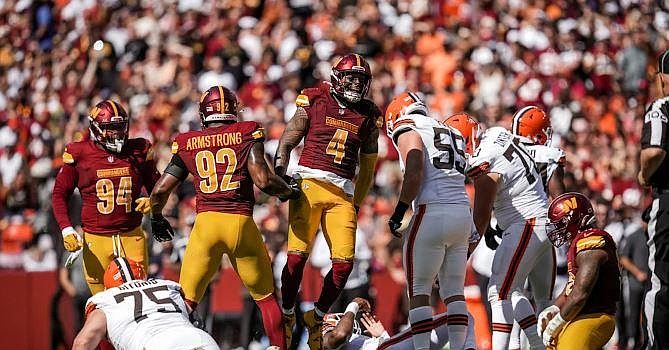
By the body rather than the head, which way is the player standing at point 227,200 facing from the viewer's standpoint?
away from the camera

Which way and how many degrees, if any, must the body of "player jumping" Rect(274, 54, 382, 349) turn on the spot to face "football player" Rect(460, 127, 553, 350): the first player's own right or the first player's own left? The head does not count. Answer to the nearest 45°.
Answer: approximately 90° to the first player's own left

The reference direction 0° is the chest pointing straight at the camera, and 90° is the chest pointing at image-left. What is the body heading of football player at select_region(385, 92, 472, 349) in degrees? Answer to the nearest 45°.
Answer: approximately 135°

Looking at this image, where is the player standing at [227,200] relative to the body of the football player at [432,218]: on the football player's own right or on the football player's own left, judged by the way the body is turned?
on the football player's own left

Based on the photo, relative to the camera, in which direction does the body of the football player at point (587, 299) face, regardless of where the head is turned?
to the viewer's left

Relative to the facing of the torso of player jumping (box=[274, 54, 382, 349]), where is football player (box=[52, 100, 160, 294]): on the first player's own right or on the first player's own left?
on the first player's own right

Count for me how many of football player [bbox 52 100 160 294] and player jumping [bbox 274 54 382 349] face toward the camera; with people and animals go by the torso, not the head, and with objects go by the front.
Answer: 2

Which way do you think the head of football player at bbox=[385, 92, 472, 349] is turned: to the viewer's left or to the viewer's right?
to the viewer's left

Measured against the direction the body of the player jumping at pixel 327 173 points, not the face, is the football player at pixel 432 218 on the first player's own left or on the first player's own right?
on the first player's own left

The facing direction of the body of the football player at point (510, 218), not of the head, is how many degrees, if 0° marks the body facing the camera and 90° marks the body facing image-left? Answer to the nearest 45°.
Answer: approximately 135°
